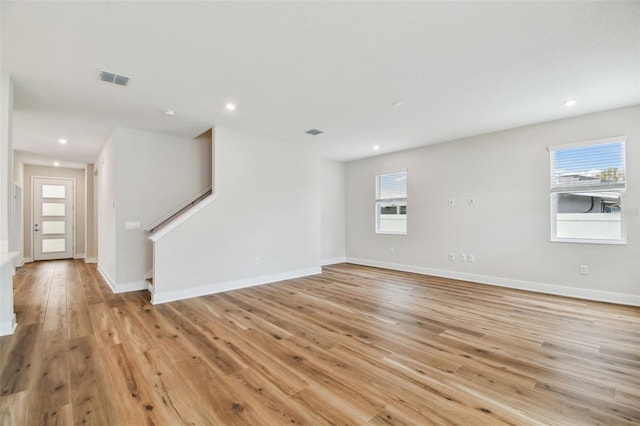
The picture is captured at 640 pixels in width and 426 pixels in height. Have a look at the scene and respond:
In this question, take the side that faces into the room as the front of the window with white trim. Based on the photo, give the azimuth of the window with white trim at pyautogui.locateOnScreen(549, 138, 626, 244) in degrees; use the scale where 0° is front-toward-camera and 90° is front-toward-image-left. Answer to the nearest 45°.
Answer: approximately 45°

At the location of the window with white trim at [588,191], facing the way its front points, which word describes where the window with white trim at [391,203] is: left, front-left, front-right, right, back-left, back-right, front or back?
front-right

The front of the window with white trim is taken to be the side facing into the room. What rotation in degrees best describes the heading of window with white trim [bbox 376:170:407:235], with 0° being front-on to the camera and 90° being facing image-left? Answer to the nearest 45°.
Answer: approximately 45°

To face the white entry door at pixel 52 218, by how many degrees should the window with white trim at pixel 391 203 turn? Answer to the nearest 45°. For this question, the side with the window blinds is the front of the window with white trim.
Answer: approximately 45° to its right

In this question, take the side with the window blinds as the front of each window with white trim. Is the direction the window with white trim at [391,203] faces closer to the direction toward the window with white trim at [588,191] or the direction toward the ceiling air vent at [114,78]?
the ceiling air vent

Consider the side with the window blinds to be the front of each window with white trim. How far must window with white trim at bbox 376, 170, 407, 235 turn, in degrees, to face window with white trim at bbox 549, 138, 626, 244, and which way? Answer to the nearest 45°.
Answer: approximately 90° to its left
